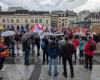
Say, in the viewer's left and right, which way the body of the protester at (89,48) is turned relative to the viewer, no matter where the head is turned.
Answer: facing away from the viewer and to the left of the viewer
